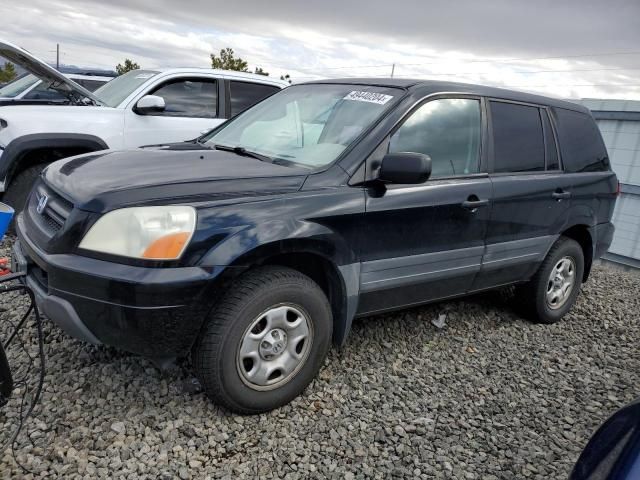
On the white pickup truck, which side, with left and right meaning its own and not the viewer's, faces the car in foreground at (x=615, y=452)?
left

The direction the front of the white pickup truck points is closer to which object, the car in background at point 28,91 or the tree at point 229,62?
the car in background

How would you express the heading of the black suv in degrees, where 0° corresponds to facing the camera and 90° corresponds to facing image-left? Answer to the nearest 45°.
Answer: approximately 45°

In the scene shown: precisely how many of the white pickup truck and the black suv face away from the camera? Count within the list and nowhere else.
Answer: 0

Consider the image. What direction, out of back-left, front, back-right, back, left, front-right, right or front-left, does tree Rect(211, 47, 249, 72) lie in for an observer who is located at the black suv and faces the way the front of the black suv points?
back-right

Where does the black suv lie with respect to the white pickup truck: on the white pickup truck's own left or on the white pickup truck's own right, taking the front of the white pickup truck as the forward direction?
on the white pickup truck's own left

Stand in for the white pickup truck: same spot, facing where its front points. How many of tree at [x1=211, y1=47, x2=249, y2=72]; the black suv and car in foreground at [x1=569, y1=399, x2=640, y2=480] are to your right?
1

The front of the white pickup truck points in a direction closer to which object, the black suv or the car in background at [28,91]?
the car in background

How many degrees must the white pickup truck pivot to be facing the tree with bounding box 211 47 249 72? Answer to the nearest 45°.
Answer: approximately 90° to its right

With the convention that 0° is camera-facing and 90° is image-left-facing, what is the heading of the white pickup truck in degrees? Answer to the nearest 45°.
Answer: approximately 90°

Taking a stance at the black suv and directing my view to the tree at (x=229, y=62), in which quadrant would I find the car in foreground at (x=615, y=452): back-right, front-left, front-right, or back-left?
back-right
